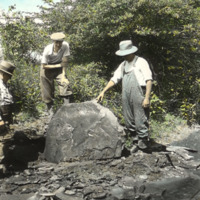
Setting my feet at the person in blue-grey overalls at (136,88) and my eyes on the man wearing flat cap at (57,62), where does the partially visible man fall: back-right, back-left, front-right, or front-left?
front-left

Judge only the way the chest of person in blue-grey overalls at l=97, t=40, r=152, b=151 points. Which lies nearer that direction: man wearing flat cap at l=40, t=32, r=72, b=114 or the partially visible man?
the partially visible man

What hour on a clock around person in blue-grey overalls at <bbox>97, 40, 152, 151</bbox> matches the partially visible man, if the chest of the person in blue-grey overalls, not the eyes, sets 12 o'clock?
The partially visible man is roughly at 1 o'clock from the person in blue-grey overalls.

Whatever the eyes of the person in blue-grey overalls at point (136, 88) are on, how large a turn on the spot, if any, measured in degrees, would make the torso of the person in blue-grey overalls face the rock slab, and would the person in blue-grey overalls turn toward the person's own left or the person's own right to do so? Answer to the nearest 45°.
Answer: approximately 45° to the person's own right

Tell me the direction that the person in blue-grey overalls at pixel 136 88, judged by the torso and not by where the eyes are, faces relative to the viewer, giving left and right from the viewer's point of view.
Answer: facing the viewer and to the left of the viewer

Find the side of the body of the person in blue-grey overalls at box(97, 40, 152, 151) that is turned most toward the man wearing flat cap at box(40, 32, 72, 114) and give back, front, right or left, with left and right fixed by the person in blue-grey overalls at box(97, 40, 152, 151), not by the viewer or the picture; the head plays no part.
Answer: right
